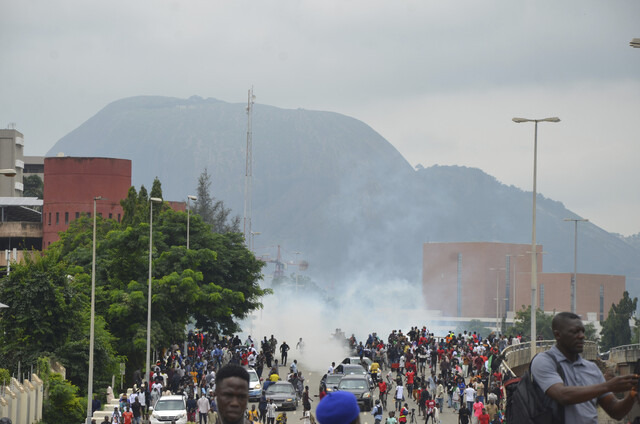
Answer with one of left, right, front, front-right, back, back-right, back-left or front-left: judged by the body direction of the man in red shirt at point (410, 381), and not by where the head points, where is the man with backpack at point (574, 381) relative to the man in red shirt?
front

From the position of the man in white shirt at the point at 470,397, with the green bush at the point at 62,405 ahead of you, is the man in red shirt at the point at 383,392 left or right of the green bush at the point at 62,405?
right

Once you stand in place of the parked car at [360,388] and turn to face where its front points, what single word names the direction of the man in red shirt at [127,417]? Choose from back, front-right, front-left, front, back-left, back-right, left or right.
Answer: front-right

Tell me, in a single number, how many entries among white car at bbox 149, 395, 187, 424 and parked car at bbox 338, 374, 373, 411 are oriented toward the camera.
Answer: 2

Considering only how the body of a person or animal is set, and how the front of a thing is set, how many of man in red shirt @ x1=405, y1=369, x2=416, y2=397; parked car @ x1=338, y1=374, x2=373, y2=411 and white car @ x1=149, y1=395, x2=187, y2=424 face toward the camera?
3

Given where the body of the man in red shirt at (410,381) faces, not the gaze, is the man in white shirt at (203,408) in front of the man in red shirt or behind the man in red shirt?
in front

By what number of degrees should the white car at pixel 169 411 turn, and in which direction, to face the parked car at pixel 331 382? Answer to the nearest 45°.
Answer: approximately 135° to its left

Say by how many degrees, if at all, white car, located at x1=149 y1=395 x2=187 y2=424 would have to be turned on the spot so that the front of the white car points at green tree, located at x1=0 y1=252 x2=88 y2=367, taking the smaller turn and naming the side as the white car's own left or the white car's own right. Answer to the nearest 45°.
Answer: approximately 135° to the white car's own right

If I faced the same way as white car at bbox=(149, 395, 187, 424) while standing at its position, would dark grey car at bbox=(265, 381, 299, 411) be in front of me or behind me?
behind

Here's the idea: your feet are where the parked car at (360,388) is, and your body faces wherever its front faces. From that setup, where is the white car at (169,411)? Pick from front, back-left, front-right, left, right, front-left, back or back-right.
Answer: front-right

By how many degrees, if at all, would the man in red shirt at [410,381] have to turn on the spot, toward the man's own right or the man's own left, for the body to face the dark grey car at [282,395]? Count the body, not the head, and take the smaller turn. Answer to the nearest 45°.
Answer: approximately 45° to the man's own right

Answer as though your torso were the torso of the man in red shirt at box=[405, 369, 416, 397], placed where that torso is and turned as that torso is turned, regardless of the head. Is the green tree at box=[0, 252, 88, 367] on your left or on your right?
on your right

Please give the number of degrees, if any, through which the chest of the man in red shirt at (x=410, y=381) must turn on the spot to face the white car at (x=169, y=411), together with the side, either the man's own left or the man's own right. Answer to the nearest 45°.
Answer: approximately 45° to the man's own right

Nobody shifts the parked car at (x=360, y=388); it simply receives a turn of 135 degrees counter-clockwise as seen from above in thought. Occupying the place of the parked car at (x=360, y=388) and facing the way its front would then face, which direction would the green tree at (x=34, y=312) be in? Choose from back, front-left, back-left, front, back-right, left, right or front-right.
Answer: back-left

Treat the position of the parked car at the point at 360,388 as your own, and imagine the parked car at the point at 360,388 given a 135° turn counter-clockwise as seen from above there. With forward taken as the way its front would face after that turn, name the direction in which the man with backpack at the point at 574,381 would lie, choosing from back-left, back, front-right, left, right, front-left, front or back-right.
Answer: back-right

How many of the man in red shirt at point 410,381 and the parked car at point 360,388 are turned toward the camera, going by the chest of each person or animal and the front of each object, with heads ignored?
2

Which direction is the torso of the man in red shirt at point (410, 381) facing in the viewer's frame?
toward the camera

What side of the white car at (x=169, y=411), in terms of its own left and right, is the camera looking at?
front

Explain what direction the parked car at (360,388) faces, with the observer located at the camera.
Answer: facing the viewer
